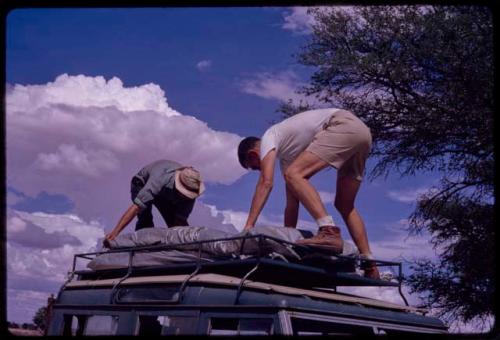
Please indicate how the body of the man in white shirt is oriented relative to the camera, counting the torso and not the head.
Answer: to the viewer's left

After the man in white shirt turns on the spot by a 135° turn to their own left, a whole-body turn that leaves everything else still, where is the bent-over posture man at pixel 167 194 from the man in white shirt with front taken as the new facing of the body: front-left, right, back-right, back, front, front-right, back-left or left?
back
